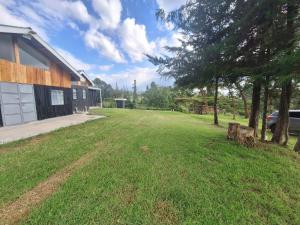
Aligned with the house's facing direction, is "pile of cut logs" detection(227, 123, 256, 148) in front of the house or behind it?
in front

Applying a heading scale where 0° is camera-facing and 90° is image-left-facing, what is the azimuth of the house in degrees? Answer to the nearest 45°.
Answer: approximately 315°

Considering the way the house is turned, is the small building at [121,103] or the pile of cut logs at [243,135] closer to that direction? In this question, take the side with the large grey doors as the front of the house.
the pile of cut logs

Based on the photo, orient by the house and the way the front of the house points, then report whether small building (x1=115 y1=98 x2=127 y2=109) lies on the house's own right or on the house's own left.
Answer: on the house's own left

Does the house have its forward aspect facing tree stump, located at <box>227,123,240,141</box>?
yes

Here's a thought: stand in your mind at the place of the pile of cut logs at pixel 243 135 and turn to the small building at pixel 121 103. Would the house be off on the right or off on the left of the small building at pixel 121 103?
left

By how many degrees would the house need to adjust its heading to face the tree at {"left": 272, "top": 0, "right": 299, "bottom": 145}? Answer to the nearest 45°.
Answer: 0° — it already faces it

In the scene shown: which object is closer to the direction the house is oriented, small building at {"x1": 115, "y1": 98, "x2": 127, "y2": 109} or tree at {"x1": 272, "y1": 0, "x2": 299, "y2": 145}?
the tree
